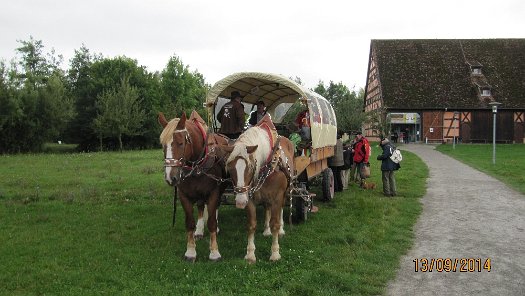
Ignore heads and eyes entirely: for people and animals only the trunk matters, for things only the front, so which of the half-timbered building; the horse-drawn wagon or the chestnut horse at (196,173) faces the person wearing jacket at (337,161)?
the half-timbered building

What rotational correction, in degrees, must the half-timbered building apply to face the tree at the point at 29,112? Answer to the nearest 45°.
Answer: approximately 45° to its right

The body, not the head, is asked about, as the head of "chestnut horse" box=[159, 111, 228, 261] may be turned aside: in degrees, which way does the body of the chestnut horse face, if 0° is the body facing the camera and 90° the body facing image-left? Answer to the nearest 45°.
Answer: approximately 0°

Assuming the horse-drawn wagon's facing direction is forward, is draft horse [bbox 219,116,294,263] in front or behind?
in front

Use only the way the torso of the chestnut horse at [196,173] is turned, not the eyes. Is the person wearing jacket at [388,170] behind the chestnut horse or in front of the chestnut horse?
behind

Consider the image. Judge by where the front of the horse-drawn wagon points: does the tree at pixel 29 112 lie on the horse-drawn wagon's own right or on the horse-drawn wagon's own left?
on the horse-drawn wagon's own right

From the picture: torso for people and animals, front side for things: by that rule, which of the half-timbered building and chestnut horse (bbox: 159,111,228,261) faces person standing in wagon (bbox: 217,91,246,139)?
the half-timbered building

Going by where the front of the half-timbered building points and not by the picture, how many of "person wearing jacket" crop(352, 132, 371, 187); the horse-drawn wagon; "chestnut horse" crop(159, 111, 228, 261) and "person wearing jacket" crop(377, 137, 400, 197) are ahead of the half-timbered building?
4

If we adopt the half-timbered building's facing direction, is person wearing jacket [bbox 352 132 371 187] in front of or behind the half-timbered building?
in front

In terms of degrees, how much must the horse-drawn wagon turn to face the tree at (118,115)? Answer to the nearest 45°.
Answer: approximately 90° to its right

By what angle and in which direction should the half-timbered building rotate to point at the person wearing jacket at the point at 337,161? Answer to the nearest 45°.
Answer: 0° — it already faces them

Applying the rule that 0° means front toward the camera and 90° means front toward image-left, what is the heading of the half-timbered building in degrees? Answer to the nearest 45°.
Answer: approximately 0°

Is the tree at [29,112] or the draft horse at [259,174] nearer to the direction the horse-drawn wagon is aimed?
the draft horse

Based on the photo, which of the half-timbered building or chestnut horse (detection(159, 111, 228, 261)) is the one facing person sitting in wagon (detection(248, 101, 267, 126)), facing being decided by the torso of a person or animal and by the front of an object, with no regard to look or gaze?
the half-timbered building

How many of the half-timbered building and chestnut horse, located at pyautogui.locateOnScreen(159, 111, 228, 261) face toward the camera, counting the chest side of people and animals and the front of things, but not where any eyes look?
2
